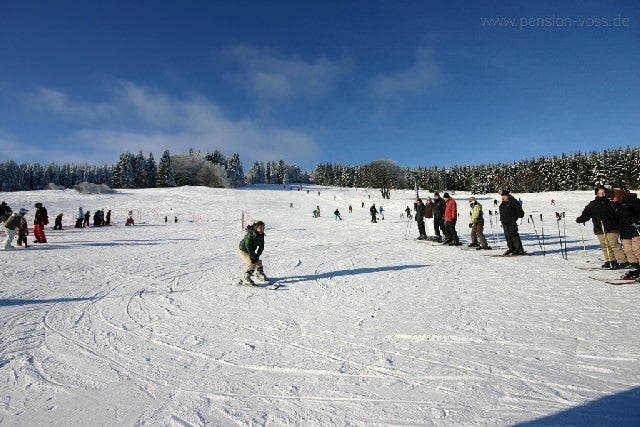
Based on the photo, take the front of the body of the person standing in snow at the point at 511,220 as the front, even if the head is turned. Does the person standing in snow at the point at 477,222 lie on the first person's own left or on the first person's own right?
on the first person's own right

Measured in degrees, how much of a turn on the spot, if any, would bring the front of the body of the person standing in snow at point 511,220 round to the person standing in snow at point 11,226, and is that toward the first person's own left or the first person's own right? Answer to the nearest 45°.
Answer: approximately 45° to the first person's own right

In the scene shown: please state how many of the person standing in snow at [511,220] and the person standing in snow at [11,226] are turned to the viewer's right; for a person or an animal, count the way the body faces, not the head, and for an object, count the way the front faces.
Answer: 1

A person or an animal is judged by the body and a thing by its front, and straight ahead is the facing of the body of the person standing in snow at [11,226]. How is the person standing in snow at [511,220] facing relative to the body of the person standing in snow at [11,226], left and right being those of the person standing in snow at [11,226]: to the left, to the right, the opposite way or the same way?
the opposite way

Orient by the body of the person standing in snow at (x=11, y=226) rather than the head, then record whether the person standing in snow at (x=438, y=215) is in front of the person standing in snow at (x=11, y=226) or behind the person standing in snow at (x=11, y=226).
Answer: in front

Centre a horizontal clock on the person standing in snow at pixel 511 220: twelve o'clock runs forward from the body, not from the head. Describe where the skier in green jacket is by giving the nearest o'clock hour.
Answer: The skier in green jacket is roughly at 12 o'clock from the person standing in snow.

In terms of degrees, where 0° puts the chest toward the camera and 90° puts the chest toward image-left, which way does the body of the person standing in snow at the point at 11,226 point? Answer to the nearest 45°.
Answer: approximately 270°

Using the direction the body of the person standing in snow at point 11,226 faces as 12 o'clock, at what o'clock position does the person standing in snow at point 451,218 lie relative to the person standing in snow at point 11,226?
the person standing in snow at point 451,218 is roughly at 1 o'clock from the person standing in snow at point 11,226.
